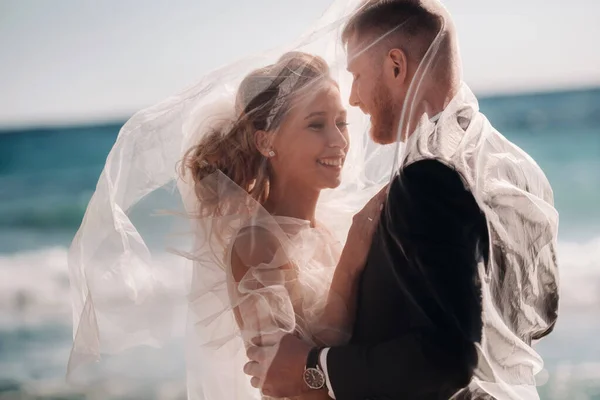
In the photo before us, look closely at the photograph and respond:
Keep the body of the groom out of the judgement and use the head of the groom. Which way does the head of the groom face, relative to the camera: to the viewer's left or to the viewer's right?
to the viewer's left

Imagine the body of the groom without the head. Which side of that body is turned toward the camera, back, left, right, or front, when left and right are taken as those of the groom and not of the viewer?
left

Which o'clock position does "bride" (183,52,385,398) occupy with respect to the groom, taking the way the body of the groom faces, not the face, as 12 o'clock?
The bride is roughly at 1 o'clock from the groom.
